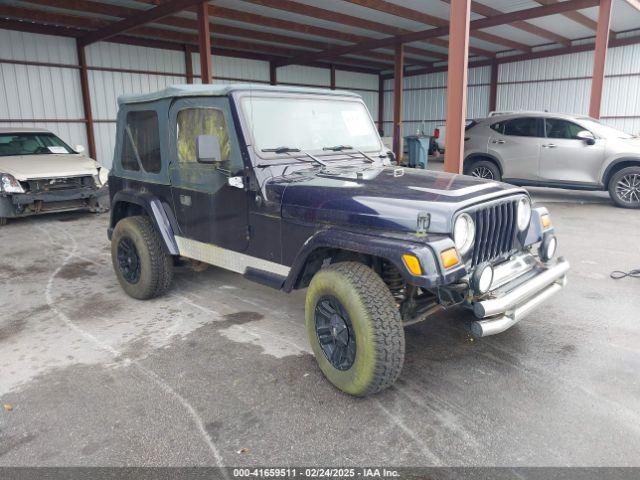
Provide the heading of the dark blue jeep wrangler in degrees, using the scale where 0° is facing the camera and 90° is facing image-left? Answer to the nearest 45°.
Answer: approximately 315°

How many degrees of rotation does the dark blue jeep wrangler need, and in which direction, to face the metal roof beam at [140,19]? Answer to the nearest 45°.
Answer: approximately 180°

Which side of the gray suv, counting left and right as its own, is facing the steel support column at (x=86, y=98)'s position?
back

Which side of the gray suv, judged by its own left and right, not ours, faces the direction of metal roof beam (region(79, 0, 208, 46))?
back

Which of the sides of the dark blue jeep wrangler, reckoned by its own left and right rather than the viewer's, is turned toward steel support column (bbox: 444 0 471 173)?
left

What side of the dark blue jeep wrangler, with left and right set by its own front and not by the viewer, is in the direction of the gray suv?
left

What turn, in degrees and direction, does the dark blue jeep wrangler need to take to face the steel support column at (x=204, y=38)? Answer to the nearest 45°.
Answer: approximately 135° to its left

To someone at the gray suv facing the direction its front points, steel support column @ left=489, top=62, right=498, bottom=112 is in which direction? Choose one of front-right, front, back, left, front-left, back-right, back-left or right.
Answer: left

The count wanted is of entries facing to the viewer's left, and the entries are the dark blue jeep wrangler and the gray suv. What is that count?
0

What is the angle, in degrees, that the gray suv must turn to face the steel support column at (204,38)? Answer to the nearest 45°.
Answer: approximately 180°

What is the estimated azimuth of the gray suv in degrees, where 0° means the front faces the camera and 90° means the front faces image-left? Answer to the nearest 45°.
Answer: approximately 270°
